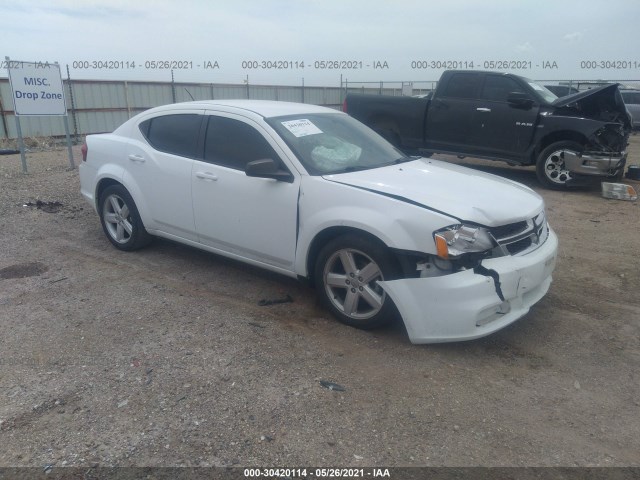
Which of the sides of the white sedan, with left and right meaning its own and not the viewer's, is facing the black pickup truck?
left

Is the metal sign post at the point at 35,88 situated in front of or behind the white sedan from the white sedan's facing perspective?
behind

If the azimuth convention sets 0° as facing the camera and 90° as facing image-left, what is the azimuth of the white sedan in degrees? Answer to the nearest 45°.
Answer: approximately 315°
